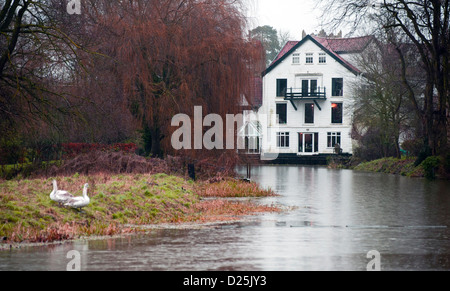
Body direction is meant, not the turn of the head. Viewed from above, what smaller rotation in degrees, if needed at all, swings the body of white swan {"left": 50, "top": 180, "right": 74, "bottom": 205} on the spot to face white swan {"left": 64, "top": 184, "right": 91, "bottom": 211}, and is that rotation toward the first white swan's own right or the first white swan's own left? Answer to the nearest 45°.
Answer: approximately 135° to the first white swan's own left

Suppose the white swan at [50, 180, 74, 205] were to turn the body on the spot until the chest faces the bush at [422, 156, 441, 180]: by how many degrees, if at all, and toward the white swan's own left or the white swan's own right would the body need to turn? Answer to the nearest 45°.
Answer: approximately 135° to the white swan's own right

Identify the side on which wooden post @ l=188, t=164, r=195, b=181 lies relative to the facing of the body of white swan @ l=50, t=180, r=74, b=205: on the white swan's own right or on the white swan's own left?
on the white swan's own right

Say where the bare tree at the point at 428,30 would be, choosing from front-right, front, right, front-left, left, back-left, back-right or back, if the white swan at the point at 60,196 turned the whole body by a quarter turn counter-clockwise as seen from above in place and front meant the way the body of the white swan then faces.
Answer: back-left

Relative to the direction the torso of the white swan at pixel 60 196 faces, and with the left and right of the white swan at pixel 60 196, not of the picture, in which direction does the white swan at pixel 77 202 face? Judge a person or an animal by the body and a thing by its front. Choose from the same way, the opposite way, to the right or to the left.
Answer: the opposite way

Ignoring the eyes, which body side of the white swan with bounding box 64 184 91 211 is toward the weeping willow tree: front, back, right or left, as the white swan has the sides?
left

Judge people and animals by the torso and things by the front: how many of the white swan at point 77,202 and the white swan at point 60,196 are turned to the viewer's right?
1

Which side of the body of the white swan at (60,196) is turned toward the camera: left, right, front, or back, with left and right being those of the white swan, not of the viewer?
left

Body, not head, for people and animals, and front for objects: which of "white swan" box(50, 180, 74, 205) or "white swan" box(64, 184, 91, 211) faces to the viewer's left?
"white swan" box(50, 180, 74, 205)

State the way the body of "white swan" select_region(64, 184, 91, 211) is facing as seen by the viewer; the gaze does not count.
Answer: to the viewer's right

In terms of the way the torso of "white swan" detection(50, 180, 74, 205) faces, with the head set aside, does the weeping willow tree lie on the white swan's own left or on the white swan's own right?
on the white swan's own right
